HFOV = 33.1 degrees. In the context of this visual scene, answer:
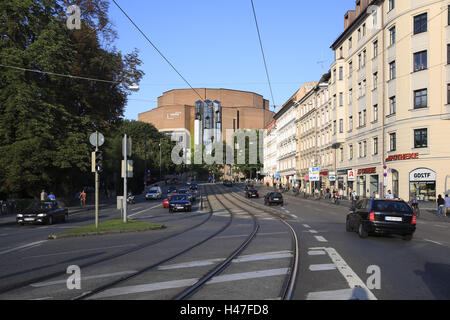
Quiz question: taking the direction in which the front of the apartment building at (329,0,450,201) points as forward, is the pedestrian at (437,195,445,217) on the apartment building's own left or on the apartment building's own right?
on the apartment building's own left

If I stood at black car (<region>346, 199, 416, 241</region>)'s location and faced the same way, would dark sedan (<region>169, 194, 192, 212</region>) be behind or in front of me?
in front

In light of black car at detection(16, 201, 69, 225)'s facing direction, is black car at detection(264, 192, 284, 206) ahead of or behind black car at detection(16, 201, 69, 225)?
behind

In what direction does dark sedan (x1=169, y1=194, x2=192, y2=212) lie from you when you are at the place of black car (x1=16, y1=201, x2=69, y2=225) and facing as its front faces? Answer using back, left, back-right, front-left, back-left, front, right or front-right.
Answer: back

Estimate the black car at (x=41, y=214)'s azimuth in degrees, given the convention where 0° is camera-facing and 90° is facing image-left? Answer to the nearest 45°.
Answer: approximately 45°

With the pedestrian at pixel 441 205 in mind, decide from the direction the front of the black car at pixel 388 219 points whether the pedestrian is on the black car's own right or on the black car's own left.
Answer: on the black car's own right

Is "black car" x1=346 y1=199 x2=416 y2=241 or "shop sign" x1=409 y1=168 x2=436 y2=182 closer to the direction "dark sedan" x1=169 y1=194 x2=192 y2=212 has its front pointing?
the black car

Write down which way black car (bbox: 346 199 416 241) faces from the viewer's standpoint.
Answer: facing away from the viewer and to the left of the viewer

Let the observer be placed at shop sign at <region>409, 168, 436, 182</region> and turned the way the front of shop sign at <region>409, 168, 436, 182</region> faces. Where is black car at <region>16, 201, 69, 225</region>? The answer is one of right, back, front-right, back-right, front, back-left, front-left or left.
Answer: front-right

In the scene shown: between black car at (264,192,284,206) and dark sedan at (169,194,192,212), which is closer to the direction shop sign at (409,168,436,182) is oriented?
the dark sedan

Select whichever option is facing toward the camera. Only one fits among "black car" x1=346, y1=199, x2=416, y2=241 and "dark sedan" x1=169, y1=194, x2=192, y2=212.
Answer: the dark sedan

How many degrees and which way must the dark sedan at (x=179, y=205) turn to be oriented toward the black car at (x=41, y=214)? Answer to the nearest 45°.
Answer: approximately 45° to its right

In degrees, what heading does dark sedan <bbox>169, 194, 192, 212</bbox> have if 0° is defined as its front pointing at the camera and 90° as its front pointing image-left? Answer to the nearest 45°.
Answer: approximately 0°
